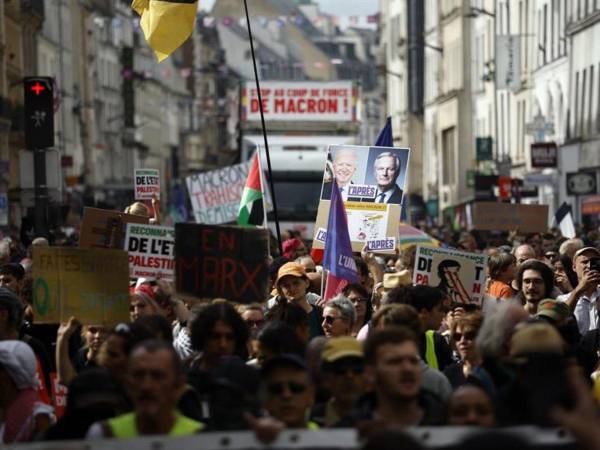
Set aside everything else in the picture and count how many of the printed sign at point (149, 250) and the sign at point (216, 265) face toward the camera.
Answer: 2

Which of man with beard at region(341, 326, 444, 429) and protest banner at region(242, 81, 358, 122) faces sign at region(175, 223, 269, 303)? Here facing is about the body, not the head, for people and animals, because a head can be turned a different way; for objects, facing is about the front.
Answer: the protest banner

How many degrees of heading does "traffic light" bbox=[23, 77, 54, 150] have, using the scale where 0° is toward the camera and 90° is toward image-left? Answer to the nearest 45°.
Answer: approximately 0°

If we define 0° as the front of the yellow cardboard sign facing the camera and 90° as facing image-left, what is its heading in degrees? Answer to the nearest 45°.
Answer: approximately 0°

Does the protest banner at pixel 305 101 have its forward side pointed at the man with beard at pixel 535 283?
yes

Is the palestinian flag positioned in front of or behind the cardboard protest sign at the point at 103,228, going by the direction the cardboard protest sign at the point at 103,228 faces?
behind

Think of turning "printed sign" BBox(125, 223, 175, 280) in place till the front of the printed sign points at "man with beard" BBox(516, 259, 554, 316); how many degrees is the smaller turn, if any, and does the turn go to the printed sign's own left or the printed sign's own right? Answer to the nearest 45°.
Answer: approximately 90° to the printed sign's own left
